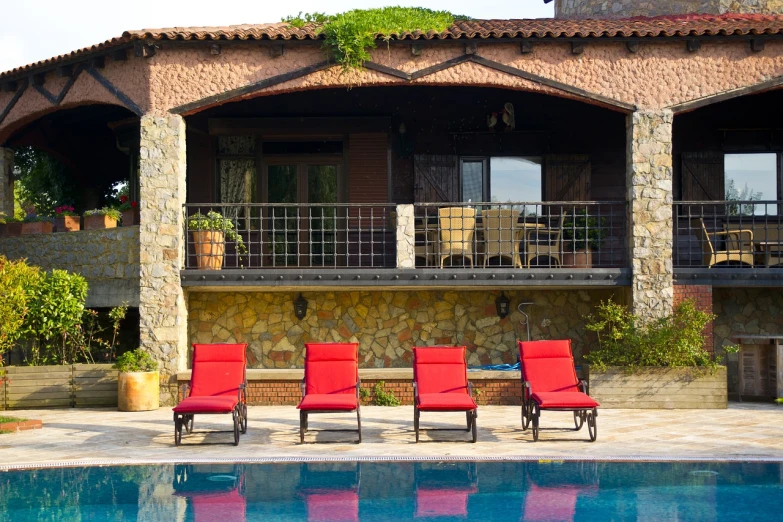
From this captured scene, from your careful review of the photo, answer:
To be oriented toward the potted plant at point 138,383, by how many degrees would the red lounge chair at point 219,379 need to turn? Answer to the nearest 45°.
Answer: approximately 135° to its right

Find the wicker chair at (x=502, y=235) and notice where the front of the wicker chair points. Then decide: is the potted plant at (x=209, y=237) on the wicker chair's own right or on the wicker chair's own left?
on the wicker chair's own left

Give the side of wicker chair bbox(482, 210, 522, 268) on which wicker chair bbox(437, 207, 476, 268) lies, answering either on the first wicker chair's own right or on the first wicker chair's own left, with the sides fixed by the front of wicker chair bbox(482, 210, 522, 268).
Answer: on the first wicker chair's own left

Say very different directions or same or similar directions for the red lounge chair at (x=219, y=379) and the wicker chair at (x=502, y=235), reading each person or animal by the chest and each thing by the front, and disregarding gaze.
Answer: very different directions

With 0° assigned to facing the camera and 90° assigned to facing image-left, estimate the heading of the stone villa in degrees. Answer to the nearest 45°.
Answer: approximately 0°

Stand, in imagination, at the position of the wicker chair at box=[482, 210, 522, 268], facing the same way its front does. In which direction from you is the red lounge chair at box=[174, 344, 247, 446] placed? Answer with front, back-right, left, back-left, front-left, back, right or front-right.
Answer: back-left

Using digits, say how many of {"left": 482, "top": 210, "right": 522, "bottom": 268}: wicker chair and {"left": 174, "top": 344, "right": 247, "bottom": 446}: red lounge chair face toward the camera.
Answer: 1

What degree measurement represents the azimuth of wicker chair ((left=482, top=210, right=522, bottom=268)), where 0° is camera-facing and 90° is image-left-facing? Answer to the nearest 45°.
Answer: approximately 180°
